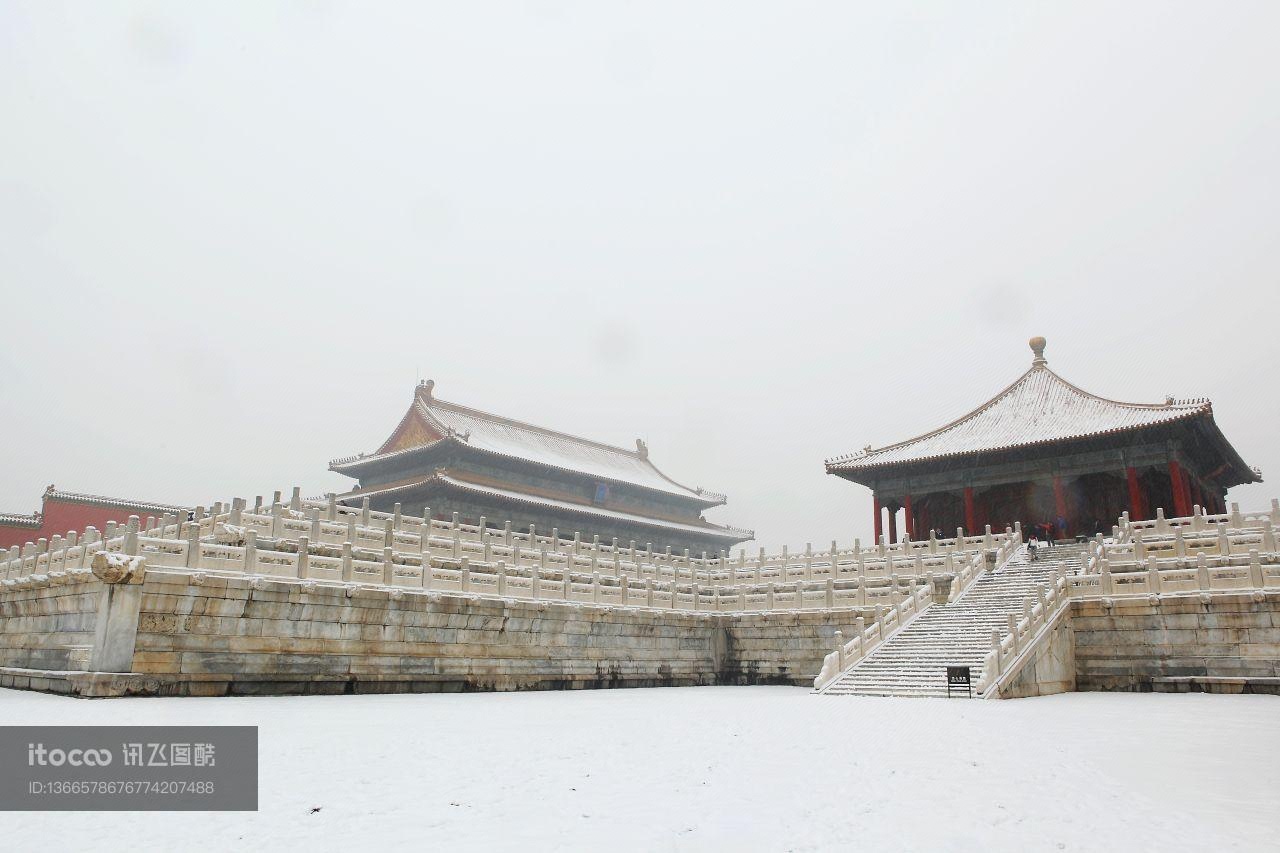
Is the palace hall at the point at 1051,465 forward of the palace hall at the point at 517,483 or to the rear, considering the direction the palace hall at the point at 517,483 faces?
forward

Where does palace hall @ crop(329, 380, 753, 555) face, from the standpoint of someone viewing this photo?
facing the viewer and to the right of the viewer

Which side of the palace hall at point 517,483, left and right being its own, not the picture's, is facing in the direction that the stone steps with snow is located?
front

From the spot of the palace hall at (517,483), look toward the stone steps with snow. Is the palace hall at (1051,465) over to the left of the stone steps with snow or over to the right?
left
